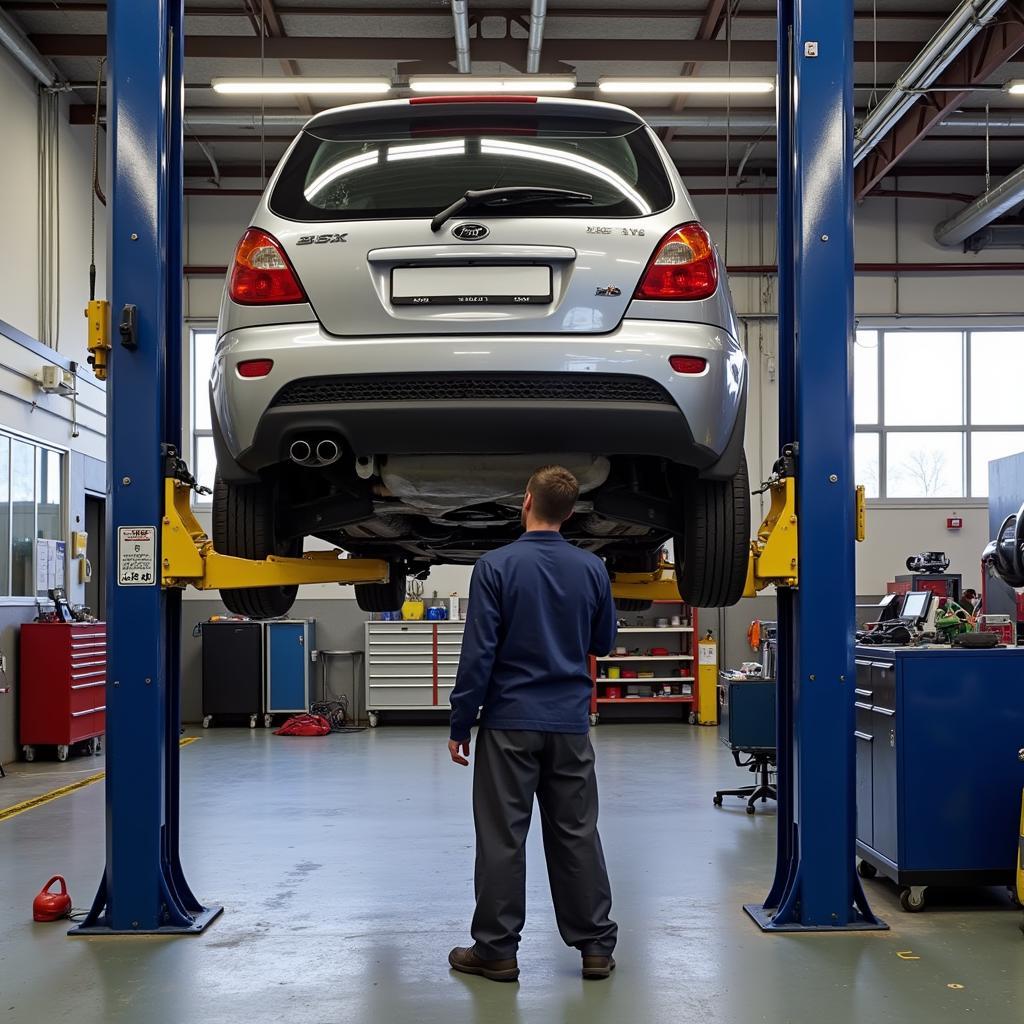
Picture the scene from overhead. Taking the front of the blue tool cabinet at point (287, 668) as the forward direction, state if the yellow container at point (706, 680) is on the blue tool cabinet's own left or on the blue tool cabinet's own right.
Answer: on the blue tool cabinet's own left

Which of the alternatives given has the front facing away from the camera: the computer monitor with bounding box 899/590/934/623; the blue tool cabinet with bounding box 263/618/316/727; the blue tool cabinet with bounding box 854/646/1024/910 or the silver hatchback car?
the silver hatchback car

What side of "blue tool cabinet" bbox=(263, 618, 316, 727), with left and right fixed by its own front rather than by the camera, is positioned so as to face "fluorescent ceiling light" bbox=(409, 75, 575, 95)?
front

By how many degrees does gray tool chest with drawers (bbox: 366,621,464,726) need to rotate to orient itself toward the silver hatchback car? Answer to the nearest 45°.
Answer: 0° — it already faces it

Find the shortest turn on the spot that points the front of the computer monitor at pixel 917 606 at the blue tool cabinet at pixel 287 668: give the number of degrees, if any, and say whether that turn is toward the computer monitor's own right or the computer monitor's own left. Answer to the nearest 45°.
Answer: approximately 90° to the computer monitor's own right

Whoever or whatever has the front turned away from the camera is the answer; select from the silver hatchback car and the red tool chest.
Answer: the silver hatchback car

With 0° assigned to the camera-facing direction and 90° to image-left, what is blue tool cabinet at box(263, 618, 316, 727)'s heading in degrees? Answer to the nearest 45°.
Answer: approximately 0°

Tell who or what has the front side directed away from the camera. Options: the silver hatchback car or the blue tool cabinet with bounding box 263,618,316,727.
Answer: the silver hatchback car
